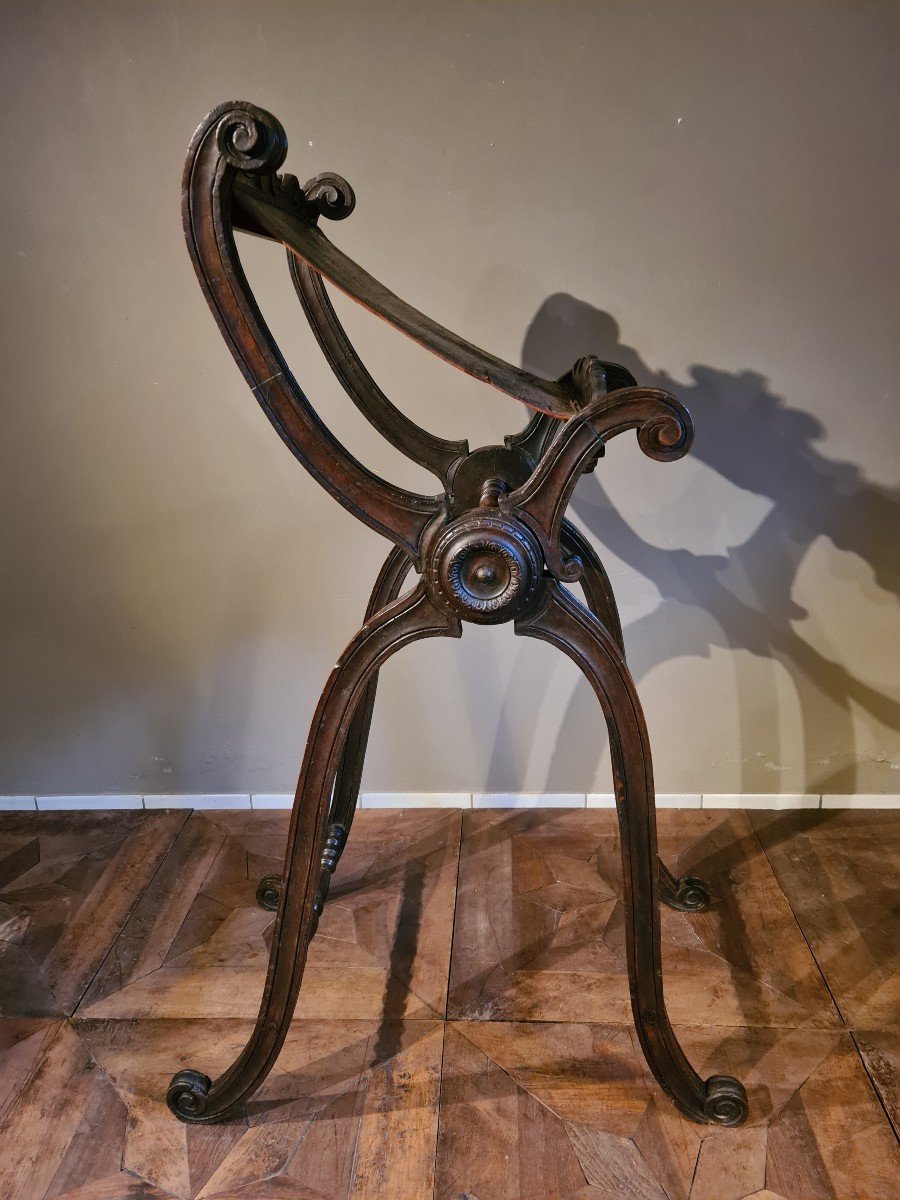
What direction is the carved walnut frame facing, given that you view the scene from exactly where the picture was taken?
facing to the right of the viewer
